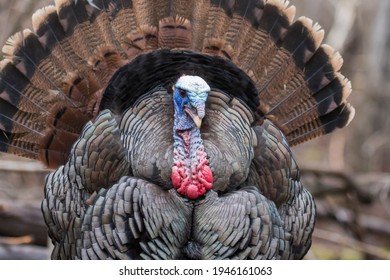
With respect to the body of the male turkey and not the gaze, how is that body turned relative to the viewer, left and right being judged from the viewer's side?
facing the viewer
